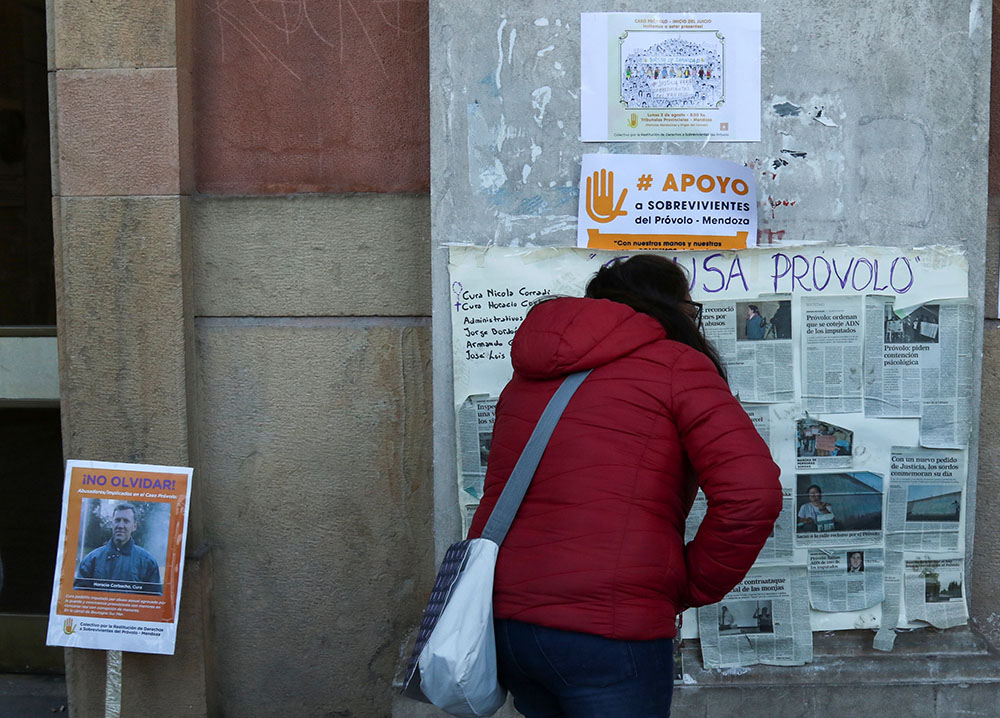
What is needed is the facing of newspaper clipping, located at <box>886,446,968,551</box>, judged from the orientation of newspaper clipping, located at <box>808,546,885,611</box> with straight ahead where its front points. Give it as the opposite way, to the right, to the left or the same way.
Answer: the same way

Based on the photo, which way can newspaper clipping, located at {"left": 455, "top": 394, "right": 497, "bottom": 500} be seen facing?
toward the camera

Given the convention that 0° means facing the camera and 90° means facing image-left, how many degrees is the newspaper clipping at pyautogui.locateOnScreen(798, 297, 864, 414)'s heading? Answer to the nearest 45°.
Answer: approximately 0°

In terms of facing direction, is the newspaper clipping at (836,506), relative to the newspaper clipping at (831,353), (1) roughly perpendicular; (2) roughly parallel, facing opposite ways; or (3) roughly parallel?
roughly parallel

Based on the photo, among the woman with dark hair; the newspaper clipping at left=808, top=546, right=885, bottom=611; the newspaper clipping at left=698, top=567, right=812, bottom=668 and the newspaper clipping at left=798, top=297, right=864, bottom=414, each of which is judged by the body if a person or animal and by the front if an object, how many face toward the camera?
3

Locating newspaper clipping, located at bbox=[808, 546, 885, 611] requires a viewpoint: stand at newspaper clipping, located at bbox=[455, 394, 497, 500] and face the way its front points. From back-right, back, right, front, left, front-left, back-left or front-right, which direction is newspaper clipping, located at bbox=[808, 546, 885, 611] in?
left

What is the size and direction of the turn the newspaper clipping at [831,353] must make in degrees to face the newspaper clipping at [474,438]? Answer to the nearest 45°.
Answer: approximately 90° to its right

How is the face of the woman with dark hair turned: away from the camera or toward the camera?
away from the camera

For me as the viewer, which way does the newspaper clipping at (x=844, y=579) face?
facing the viewer

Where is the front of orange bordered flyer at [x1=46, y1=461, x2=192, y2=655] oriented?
toward the camera

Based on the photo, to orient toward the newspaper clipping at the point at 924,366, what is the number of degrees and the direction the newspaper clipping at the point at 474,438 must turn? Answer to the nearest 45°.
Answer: approximately 90° to its left

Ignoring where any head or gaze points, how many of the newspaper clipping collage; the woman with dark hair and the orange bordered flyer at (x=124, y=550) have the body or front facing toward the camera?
2

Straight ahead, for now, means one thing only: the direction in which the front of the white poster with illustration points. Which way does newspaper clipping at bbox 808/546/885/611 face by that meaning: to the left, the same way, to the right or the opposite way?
the same way
